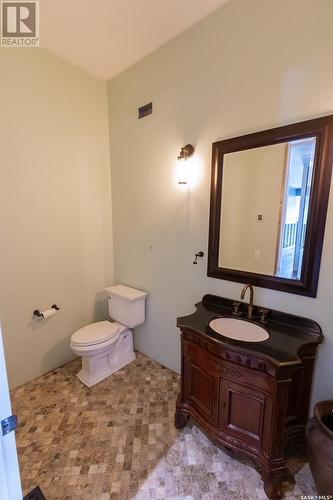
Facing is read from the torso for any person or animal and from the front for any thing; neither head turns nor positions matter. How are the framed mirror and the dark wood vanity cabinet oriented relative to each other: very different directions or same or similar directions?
same or similar directions

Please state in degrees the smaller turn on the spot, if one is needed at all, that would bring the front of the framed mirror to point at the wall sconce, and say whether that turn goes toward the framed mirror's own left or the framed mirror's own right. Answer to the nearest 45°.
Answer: approximately 45° to the framed mirror's own right

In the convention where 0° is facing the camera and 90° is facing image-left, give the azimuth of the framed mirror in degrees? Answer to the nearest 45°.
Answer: approximately 45°

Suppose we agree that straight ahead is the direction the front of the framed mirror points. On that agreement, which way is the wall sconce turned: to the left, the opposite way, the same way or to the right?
the same way

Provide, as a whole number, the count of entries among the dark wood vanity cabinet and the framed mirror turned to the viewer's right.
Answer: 0

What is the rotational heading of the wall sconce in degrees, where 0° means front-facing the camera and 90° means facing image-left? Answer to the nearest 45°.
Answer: approximately 45°

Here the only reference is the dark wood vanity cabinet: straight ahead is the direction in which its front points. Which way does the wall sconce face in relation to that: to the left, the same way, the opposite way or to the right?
the same way

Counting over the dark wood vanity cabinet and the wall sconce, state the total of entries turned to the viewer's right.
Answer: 0

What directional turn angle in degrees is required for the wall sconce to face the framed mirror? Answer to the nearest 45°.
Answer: approximately 90° to its left

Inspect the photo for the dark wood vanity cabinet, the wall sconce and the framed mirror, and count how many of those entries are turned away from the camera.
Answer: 0
